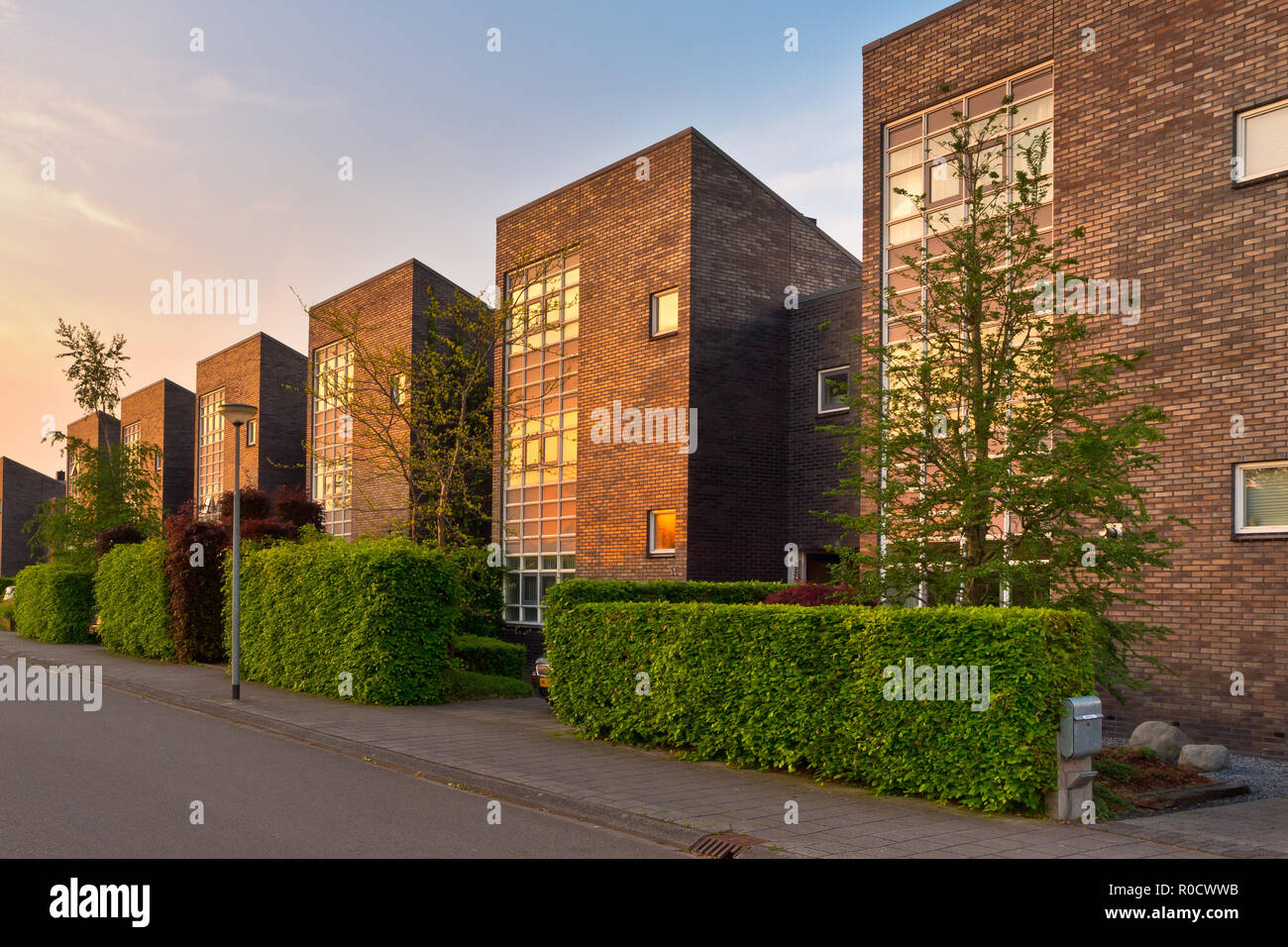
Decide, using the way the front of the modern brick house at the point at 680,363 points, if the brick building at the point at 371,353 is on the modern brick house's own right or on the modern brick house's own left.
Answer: on the modern brick house's own right

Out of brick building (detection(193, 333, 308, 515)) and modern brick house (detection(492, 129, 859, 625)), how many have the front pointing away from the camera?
0

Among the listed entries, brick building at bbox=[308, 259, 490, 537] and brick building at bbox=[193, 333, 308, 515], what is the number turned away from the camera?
0

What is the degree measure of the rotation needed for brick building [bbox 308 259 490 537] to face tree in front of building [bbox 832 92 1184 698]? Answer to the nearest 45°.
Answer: approximately 45° to its left

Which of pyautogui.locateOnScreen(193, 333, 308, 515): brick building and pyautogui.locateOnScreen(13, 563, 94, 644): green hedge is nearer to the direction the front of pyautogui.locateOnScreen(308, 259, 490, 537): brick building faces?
the green hedge

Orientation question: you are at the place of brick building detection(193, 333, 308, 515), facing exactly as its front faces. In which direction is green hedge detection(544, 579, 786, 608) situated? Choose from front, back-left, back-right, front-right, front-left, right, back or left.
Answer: front-left

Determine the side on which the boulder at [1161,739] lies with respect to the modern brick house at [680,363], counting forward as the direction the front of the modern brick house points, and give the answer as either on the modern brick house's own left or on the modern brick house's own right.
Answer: on the modern brick house's own left

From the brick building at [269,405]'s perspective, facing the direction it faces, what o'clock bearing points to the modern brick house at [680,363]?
The modern brick house is roughly at 10 o'clock from the brick building.

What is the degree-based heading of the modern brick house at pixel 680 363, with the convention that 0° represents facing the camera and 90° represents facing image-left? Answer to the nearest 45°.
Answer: approximately 45°

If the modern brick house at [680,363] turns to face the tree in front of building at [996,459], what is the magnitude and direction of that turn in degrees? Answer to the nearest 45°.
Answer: approximately 45° to its left
